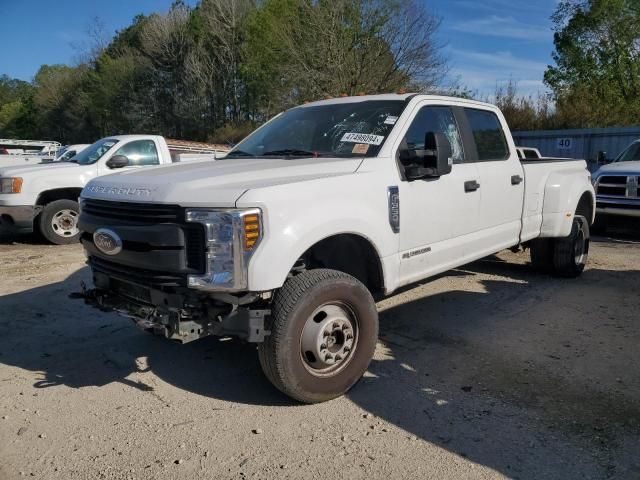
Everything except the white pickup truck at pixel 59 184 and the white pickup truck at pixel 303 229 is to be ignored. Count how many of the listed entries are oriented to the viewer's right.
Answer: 0

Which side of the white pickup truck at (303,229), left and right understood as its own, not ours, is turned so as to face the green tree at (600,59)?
back

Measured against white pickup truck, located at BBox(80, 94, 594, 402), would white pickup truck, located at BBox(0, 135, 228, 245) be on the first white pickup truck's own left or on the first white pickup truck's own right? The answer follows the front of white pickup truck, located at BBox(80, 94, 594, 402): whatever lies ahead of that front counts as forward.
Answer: on the first white pickup truck's own right

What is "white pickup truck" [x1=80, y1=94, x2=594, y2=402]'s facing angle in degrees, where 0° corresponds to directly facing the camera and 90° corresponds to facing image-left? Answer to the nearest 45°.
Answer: approximately 45°

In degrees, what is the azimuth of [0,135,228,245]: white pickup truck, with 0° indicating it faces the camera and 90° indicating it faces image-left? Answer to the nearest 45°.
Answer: approximately 45°

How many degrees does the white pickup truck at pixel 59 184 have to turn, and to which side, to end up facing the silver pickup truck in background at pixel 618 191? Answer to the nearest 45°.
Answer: approximately 135° to its left

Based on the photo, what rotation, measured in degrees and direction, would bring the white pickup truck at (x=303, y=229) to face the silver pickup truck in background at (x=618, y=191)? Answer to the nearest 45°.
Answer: approximately 180°
